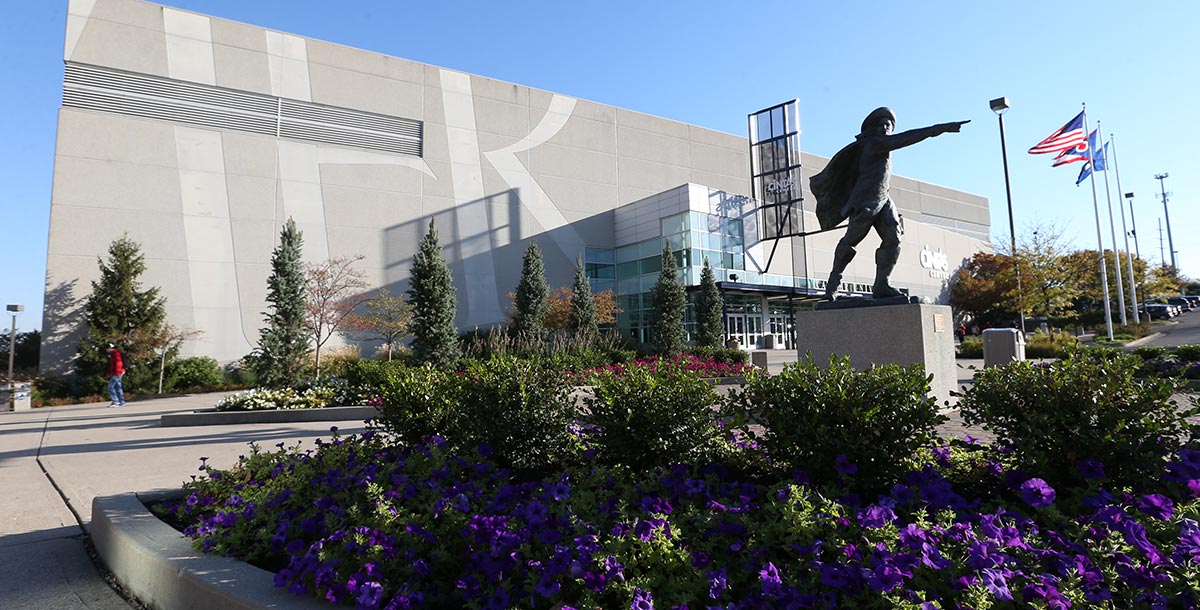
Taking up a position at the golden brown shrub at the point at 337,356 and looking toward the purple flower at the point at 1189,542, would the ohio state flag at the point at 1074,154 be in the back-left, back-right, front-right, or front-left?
front-left

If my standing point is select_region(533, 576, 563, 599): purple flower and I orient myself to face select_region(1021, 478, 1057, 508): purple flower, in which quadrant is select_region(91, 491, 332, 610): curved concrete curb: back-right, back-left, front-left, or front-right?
back-left

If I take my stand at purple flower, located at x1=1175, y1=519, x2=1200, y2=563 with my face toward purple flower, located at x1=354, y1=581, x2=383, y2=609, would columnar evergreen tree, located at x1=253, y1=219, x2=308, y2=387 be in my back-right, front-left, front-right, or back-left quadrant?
front-right

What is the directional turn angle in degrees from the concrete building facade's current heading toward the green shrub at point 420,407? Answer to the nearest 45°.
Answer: approximately 45° to its right

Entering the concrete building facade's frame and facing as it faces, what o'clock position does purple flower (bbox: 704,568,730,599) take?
The purple flower is roughly at 1 o'clock from the concrete building facade.

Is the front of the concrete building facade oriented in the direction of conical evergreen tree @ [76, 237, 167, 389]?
no

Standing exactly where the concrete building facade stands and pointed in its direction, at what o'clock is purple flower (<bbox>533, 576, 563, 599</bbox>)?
The purple flower is roughly at 1 o'clock from the concrete building facade.

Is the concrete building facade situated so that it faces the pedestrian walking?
no

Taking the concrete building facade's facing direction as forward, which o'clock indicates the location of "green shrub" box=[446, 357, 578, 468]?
The green shrub is roughly at 1 o'clock from the concrete building facade.

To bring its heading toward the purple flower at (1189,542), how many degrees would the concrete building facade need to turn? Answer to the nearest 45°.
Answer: approximately 45° to its right

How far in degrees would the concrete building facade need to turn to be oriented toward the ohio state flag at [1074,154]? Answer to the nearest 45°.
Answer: approximately 45° to its left

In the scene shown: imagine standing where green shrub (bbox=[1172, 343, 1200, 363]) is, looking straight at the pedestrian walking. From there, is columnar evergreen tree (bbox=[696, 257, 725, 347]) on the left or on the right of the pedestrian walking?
right

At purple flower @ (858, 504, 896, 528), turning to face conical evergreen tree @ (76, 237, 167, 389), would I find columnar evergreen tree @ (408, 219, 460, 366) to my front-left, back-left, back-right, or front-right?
front-right

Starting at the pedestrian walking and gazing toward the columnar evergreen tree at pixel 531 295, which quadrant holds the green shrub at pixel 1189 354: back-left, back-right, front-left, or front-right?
front-right

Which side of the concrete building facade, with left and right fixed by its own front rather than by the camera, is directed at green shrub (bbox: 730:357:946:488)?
front

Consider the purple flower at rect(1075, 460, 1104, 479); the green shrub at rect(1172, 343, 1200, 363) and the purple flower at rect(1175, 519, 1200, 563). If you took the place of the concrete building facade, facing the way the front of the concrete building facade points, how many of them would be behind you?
0
